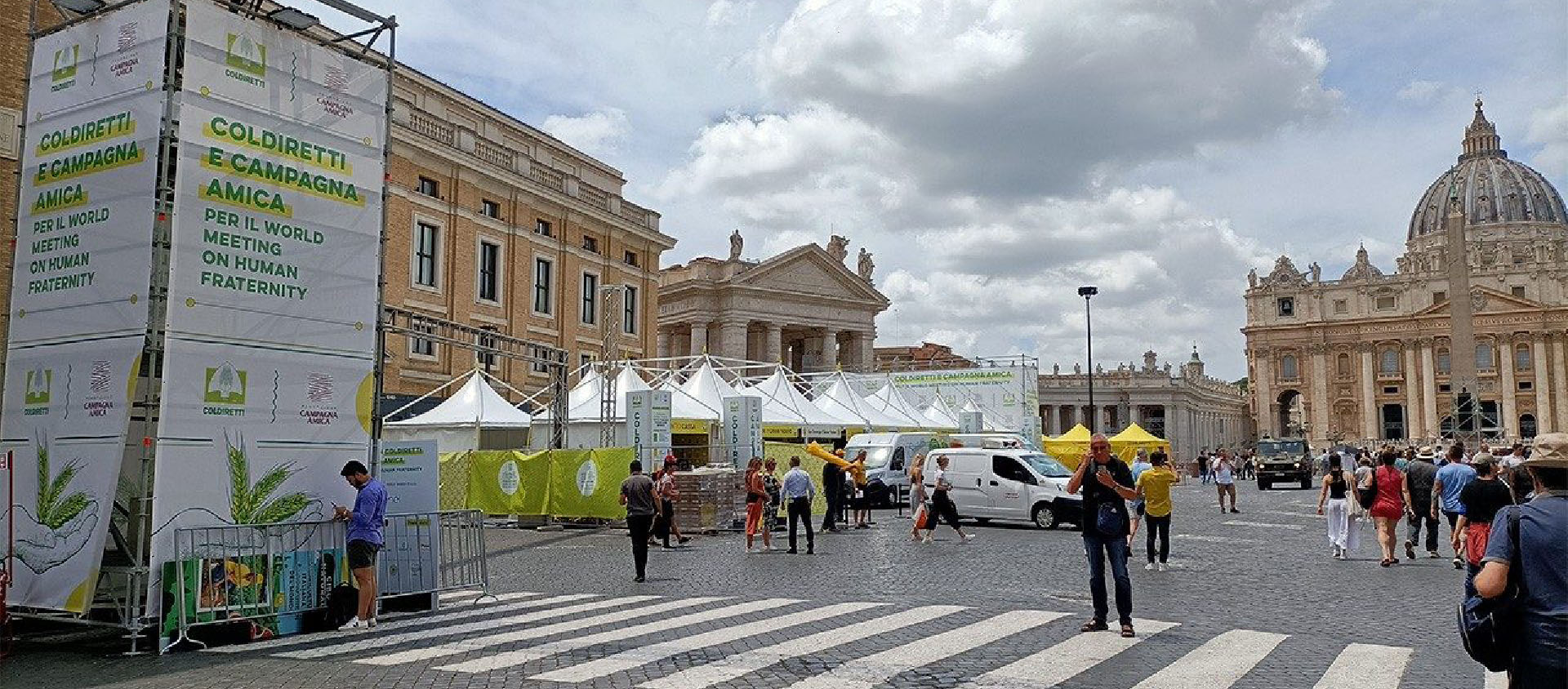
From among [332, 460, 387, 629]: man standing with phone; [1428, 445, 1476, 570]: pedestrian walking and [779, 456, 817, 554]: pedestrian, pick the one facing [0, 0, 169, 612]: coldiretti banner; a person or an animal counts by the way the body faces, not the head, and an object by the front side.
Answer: the man standing with phone

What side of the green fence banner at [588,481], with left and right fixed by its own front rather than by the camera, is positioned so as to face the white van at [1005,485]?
left

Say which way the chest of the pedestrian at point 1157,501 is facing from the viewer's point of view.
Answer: away from the camera

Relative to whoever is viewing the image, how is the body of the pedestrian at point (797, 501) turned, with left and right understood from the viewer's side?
facing away from the viewer

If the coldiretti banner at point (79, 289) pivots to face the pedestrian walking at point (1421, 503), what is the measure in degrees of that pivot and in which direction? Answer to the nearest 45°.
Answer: approximately 135° to its left

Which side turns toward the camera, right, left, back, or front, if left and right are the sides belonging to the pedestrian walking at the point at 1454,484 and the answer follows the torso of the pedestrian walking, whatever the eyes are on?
back

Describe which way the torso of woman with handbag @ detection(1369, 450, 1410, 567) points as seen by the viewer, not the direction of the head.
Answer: away from the camera

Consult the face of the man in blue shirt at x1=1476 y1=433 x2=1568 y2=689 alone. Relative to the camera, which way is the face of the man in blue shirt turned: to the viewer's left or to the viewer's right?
to the viewer's left

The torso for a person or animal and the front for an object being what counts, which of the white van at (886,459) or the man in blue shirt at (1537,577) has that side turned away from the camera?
the man in blue shirt

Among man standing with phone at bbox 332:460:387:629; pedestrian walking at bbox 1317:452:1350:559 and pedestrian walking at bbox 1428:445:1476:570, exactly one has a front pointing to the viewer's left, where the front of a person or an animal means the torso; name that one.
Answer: the man standing with phone

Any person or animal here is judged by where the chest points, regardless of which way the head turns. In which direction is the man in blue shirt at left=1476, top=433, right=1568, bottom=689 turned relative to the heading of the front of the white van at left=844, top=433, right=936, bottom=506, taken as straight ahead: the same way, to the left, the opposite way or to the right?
the opposite way

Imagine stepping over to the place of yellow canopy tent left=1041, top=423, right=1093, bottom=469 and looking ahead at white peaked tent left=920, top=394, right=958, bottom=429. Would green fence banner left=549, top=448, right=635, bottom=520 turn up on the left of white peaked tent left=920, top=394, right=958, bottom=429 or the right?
left

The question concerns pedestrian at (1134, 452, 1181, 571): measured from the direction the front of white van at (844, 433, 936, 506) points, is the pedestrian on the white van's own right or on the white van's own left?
on the white van's own left

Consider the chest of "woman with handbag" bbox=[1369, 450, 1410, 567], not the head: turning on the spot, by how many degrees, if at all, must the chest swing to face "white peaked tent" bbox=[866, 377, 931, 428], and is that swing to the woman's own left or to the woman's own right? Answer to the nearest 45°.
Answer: approximately 45° to the woman's own left
